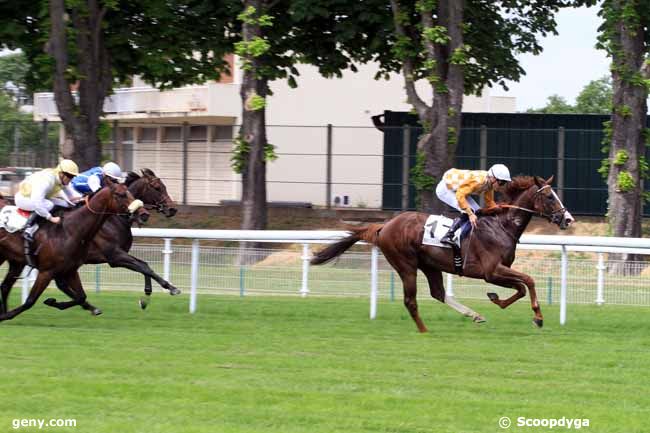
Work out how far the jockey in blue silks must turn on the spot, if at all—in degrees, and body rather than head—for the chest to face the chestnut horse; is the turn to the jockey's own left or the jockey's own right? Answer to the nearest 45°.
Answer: approximately 45° to the jockey's own right

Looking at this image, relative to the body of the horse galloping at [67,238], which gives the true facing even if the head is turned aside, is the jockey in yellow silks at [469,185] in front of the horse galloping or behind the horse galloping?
in front

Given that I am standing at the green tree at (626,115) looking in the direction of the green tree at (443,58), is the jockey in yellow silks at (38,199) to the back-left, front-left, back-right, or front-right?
front-left

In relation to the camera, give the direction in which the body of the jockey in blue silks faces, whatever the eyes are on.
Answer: to the viewer's right

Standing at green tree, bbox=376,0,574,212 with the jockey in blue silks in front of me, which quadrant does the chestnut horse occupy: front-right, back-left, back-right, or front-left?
front-left

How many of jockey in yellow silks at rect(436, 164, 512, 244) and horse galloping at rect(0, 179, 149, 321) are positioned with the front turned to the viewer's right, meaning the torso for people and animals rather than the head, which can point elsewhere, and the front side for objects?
2

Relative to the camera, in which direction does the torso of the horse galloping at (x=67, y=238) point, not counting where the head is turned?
to the viewer's right

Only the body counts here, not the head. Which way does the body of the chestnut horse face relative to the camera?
to the viewer's right

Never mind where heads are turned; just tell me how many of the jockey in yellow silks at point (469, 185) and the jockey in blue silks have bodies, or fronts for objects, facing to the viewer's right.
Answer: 2

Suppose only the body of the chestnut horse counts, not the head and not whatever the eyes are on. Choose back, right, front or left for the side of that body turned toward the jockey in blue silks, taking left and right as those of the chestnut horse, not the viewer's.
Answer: back

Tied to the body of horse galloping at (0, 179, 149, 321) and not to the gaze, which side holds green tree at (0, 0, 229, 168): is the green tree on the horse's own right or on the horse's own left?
on the horse's own left

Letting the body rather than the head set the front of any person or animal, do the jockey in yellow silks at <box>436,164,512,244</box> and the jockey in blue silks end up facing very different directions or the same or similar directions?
same or similar directions

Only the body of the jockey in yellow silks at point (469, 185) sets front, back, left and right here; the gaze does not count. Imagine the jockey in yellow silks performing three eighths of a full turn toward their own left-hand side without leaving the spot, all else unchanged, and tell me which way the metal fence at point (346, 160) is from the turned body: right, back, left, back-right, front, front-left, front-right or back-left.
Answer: front-right

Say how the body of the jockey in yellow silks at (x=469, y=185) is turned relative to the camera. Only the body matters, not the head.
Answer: to the viewer's right
